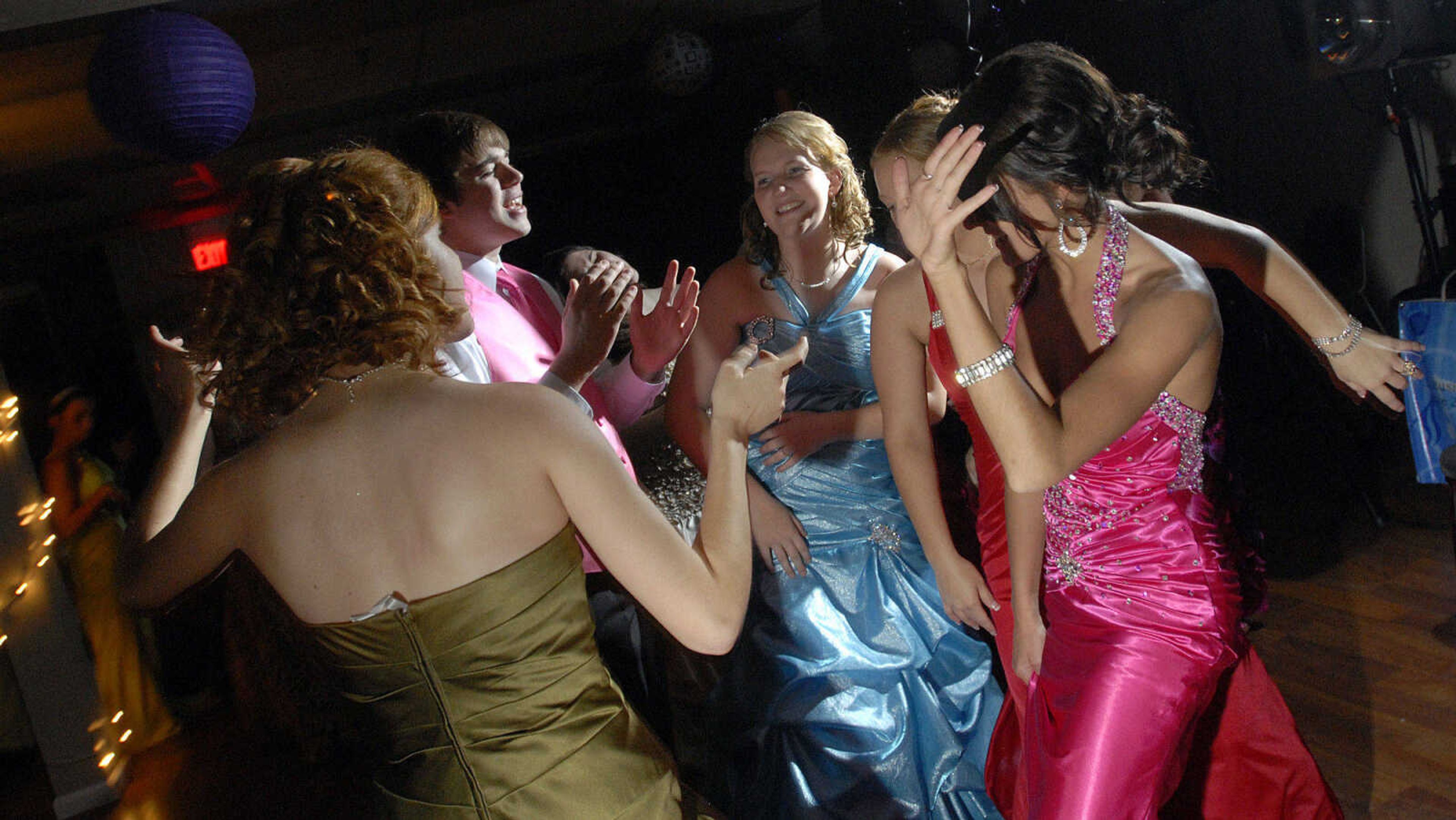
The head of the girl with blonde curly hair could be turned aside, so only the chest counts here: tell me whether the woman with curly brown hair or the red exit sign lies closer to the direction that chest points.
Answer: the woman with curly brown hair

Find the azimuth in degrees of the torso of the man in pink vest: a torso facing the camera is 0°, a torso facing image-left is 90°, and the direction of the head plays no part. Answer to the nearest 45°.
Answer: approximately 315°

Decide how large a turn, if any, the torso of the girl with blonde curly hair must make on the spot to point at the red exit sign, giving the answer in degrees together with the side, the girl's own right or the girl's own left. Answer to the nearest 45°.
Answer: approximately 135° to the girl's own right
